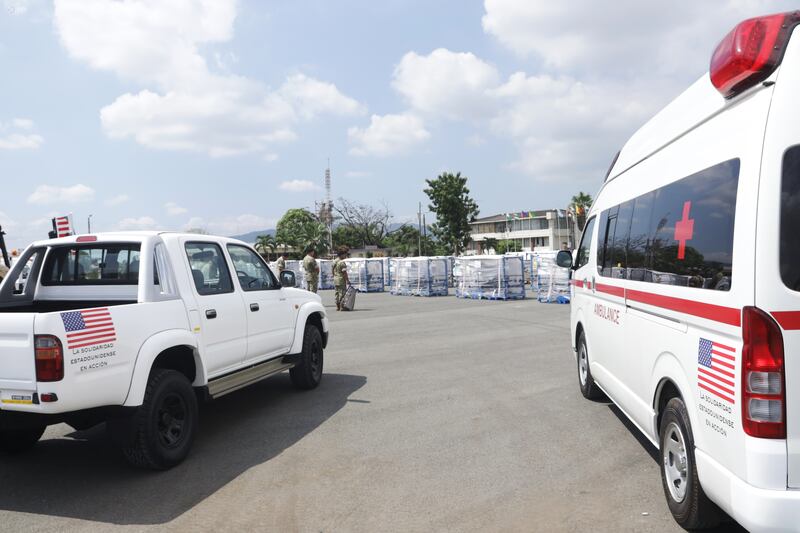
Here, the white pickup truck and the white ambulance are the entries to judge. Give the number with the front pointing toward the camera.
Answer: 0

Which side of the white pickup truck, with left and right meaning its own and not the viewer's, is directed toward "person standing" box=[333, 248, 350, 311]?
front

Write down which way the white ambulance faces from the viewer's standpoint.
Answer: facing away from the viewer and to the left of the viewer

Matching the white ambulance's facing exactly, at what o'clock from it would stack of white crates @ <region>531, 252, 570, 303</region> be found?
The stack of white crates is roughly at 1 o'clock from the white ambulance.

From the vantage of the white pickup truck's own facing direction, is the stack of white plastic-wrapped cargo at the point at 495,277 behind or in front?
in front

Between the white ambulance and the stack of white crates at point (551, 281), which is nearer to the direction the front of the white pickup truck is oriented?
the stack of white crates

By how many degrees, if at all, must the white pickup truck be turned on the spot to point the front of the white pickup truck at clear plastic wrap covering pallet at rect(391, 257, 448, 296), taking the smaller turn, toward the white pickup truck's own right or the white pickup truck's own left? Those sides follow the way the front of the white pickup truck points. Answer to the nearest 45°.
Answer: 0° — it already faces it

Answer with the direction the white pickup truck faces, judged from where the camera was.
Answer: facing away from the viewer and to the right of the viewer

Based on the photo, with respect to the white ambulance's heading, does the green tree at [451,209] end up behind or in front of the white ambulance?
in front

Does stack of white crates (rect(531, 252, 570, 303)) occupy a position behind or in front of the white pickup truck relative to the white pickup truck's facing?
in front

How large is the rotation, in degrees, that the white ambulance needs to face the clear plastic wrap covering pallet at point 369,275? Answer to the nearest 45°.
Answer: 0° — it already faces it
